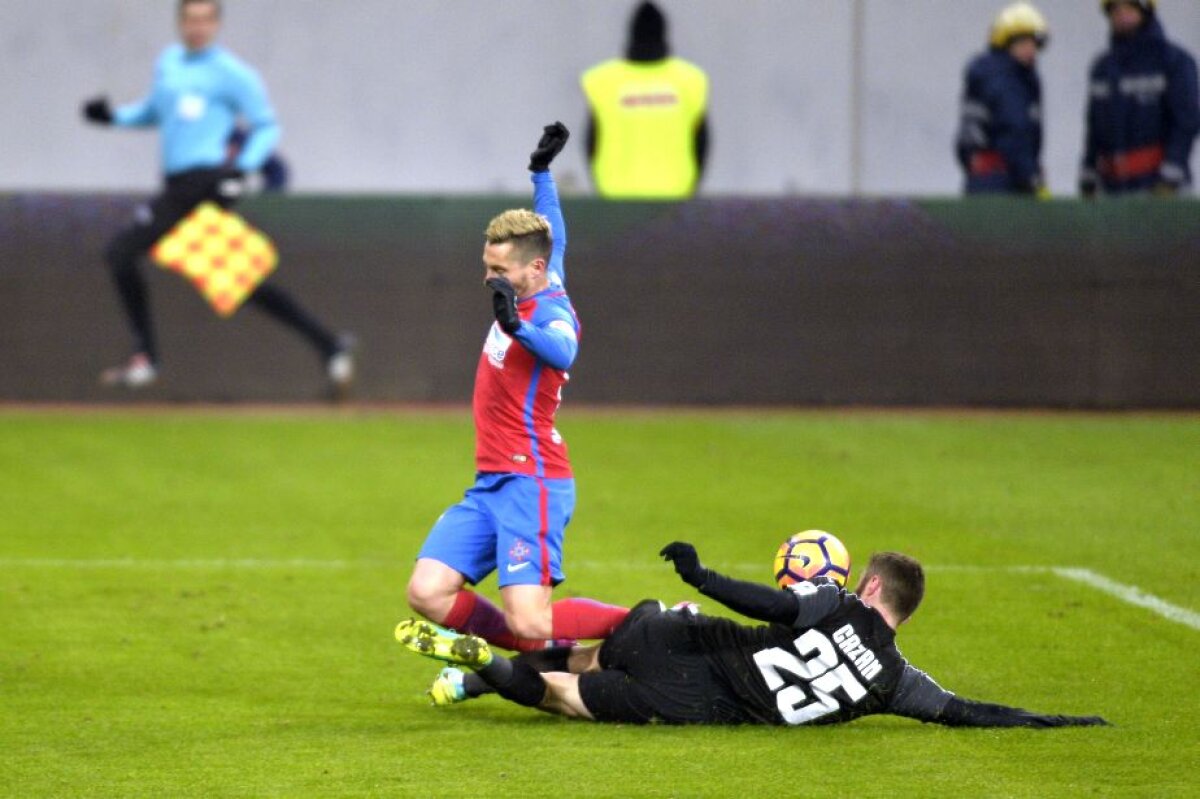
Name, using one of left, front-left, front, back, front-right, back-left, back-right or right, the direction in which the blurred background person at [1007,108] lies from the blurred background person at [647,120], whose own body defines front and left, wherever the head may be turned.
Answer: right

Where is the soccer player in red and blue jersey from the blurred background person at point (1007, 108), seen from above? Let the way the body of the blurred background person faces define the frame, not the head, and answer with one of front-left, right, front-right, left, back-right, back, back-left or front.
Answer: front-right

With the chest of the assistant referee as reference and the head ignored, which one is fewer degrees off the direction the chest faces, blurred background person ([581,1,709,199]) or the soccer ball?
the soccer ball

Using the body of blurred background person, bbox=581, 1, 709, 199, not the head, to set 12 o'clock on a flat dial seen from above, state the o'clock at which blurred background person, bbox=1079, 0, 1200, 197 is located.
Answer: blurred background person, bbox=1079, 0, 1200, 197 is roughly at 3 o'clock from blurred background person, bbox=581, 1, 709, 199.

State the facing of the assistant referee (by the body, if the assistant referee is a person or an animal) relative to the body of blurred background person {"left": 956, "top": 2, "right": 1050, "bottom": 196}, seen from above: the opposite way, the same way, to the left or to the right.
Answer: to the right

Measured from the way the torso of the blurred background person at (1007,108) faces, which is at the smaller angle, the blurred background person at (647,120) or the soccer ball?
the soccer ball

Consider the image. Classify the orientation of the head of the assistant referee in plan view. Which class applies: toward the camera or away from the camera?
toward the camera

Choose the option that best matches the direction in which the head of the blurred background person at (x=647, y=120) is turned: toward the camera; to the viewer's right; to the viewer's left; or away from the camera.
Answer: away from the camera

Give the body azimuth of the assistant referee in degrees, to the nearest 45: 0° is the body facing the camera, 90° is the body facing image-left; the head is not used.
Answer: approximately 45°

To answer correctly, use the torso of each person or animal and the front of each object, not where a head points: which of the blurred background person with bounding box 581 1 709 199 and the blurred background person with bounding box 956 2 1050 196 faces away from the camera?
the blurred background person with bounding box 581 1 709 199

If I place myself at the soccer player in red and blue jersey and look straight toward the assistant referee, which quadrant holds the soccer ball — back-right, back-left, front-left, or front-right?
back-right

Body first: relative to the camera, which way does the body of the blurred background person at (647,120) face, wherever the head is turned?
away from the camera

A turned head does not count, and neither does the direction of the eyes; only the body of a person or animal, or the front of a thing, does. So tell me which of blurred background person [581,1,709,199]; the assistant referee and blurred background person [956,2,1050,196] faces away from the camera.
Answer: blurred background person [581,1,709,199]

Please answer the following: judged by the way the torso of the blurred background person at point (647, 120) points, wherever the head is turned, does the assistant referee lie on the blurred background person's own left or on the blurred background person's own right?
on the blurred background person's own left

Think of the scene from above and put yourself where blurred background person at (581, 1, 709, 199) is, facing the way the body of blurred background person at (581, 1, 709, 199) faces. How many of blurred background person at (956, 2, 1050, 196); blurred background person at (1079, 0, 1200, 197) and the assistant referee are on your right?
2
